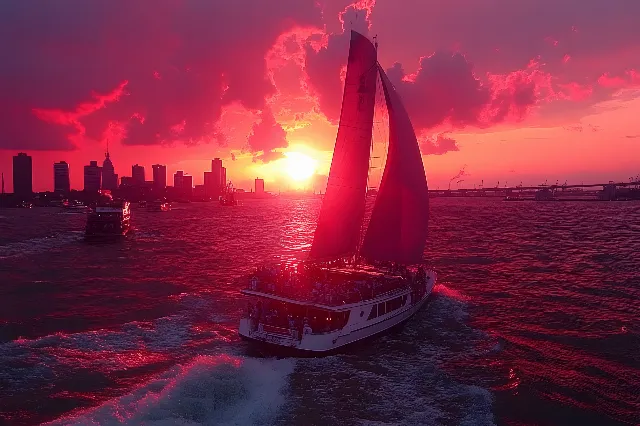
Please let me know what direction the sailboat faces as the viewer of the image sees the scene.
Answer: facing away from the viewer and to the right of the viewer
